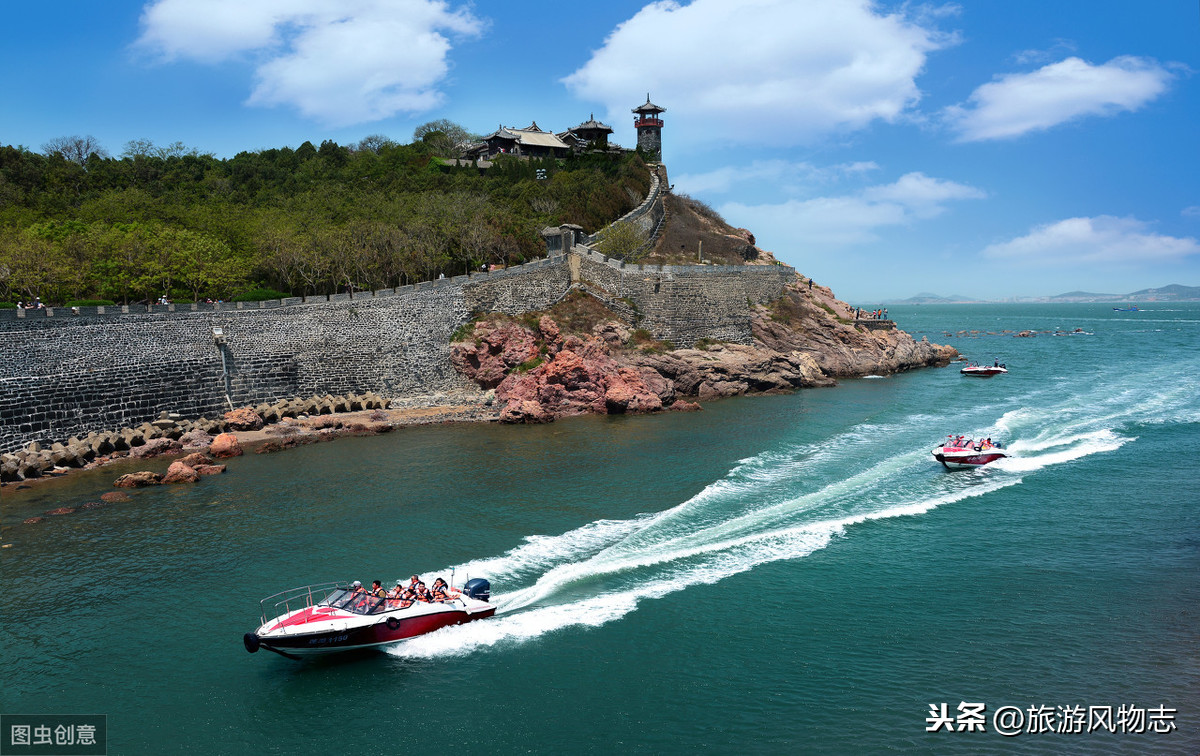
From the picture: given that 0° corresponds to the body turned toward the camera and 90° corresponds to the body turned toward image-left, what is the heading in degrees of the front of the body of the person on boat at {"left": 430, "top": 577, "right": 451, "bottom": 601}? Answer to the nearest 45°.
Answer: approximately 45°

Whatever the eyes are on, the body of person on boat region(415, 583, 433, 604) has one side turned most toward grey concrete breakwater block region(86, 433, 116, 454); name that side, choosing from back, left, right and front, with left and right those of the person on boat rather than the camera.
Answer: right

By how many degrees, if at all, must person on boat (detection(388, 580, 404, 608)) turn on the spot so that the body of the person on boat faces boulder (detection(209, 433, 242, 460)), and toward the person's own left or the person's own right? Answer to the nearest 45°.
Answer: approximately 135° to the person's own right

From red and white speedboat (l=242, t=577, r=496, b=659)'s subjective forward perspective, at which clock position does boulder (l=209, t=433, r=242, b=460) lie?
The boulder is roughly at 4 o'clock from the red and white speedboat.

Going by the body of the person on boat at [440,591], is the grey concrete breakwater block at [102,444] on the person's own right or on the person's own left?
on the person's own right

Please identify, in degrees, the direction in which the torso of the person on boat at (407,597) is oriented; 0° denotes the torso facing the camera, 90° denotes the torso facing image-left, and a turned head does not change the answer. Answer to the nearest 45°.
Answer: approximately 45°
